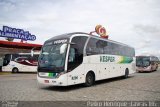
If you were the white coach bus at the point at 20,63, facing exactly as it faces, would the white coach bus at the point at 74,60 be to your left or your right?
on your left

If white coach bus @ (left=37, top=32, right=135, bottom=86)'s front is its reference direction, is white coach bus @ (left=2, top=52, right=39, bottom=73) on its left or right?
on its right

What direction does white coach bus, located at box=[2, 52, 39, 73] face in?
to the viewer's left

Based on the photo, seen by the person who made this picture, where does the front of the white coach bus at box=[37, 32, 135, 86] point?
facing the viewer and to the left of the viewer

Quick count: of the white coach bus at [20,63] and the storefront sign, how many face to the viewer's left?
1

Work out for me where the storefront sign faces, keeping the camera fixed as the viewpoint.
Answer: facing the viewer and to the right of the viewer
